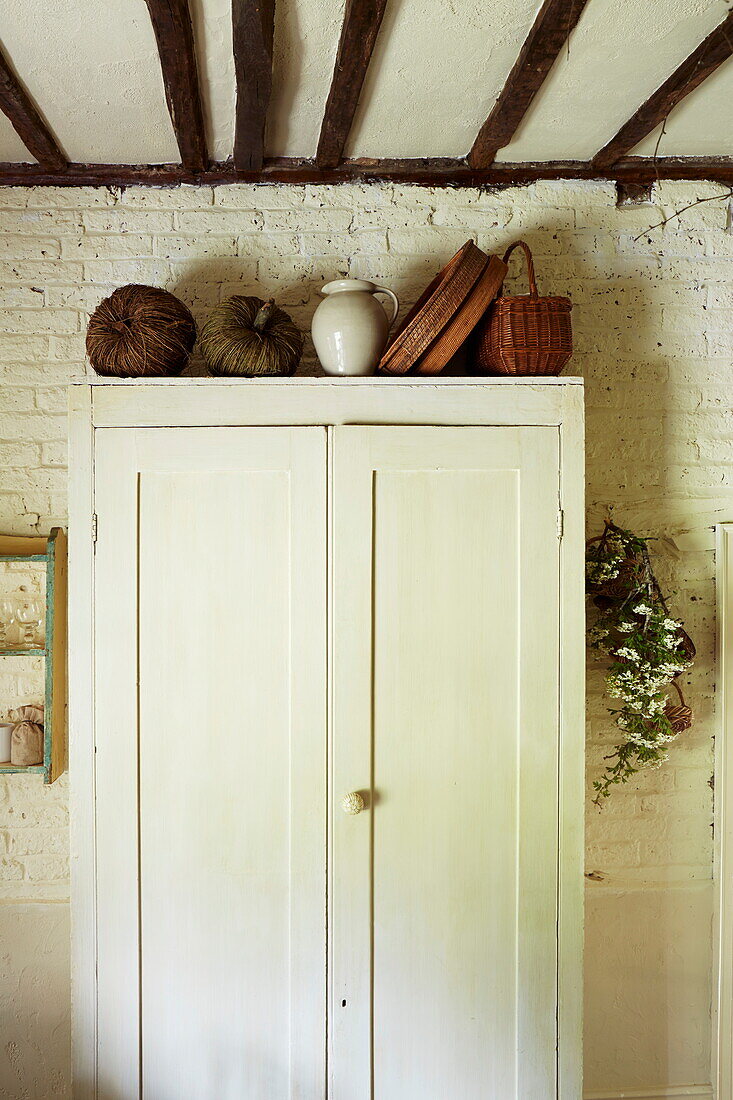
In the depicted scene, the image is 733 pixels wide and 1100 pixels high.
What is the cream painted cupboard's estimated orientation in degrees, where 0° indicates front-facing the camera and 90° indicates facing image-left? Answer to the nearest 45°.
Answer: approximately 0°

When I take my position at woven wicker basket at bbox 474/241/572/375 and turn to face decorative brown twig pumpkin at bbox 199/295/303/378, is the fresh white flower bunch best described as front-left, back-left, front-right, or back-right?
back-right

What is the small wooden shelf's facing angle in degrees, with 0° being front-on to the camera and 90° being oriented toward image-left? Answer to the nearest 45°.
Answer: approximately 0°

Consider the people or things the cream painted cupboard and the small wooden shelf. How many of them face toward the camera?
2

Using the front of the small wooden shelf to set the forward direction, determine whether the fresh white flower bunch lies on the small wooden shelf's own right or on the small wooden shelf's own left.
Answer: on the small wooden shelf's own left
